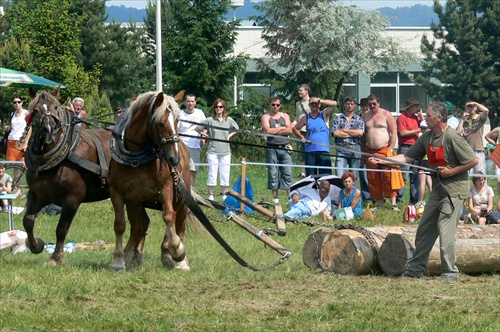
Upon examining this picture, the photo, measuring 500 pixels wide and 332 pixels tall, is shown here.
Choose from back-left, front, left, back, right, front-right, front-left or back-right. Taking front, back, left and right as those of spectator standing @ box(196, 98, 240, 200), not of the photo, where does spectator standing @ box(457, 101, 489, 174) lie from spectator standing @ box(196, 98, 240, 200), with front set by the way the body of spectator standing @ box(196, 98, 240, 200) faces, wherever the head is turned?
left

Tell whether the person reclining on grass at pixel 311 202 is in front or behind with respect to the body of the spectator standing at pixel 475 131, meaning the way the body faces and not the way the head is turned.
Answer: in front

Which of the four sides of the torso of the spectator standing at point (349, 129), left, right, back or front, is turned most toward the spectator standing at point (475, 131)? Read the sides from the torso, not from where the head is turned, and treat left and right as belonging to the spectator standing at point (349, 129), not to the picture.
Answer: left

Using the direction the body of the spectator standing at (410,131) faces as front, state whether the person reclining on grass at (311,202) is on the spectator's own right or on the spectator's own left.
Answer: on the spectator's own right

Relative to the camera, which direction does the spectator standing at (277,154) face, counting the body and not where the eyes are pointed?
toward the camera

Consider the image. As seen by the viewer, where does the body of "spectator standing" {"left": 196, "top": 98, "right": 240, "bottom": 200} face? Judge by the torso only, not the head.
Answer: toward the camera

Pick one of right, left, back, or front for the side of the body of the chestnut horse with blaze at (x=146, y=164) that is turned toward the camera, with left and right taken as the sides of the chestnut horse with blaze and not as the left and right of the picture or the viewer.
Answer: front

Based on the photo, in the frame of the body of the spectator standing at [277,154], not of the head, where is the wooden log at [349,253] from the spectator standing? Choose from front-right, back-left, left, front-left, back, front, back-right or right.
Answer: front

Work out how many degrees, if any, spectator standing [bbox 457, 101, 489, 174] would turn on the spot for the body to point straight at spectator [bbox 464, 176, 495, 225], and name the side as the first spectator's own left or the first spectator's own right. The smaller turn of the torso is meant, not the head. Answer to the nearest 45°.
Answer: approximately 45° to the first spectator's own left

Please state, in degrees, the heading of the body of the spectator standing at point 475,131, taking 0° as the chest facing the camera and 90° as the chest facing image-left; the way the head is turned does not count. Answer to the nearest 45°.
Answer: approximately 45°

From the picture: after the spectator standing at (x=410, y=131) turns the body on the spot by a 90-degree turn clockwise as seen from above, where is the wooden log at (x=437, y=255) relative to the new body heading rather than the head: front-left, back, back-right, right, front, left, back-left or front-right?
front-left

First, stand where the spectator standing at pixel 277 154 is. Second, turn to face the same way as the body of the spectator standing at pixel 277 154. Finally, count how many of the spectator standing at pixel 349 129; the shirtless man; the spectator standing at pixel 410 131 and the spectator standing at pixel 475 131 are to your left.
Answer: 4

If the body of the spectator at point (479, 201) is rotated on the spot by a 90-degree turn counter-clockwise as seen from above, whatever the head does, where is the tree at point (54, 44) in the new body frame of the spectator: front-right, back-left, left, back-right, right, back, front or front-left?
back-left
